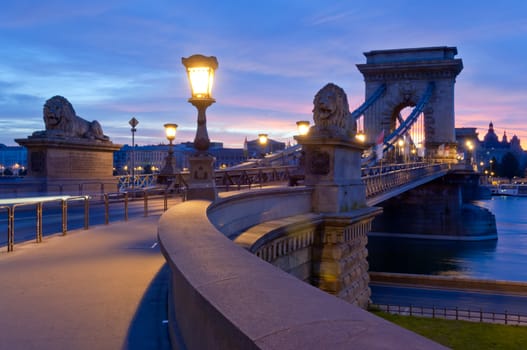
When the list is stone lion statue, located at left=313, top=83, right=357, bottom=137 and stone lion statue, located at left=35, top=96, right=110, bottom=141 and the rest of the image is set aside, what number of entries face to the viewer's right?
0

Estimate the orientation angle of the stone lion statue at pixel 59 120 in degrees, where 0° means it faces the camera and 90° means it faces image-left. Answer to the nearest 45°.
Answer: approximately 45°

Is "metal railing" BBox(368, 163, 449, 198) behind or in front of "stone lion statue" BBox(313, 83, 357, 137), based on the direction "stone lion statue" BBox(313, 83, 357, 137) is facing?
behind

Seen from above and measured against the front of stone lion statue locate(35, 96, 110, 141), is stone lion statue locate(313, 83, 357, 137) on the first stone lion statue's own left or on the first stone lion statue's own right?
on the first stone lion statue's own left

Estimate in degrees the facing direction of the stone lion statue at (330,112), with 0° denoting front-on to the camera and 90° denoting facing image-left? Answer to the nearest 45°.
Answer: approximately 45°

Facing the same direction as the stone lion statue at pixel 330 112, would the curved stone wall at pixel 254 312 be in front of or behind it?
in front

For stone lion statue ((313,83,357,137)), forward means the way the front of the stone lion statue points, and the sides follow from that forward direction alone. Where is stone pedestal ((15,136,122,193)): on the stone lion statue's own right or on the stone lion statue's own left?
on the stone lion statue's own right
